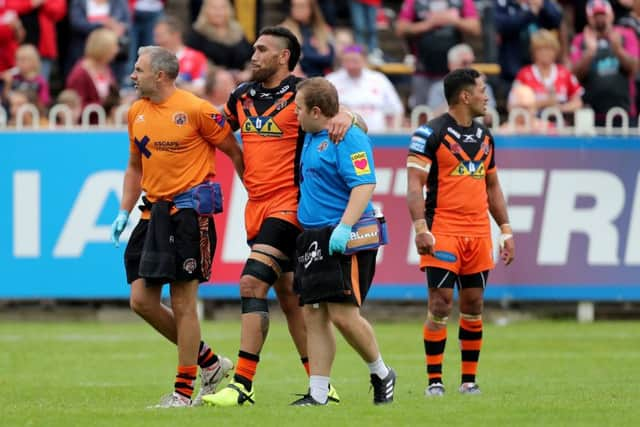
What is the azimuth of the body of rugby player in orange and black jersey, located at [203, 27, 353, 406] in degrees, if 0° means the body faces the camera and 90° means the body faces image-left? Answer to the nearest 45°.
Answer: approximately 45°

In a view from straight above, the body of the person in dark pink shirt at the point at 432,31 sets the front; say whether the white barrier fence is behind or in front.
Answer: in front

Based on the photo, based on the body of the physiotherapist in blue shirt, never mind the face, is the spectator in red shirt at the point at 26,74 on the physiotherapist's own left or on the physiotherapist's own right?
on the physiotherapist's own right

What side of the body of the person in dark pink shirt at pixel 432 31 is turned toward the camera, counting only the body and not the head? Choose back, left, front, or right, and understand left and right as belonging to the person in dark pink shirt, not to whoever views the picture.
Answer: front

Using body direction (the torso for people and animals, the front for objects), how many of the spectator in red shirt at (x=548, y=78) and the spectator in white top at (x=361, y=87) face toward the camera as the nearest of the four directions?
2

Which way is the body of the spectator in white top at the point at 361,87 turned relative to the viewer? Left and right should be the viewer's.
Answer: facing the viewer

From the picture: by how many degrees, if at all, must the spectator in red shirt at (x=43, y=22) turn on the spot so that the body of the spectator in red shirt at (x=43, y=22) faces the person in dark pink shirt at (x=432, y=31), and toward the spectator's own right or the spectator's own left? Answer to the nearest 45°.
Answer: approximately 90° to the spectator's own left

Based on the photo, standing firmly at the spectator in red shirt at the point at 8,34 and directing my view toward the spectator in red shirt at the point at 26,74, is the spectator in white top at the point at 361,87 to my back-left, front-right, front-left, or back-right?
front-left

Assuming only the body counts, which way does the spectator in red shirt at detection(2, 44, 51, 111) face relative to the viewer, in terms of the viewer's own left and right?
facing the viewer and to the left of the viewer

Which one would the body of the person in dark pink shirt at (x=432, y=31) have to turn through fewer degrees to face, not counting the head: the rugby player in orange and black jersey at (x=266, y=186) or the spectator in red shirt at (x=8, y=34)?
the rugby player in orange and black jersey

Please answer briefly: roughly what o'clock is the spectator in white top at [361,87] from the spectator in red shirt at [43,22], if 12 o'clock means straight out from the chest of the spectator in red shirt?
The spectator in white top is roughly at 10 o'clock from the spectator in red shirt.

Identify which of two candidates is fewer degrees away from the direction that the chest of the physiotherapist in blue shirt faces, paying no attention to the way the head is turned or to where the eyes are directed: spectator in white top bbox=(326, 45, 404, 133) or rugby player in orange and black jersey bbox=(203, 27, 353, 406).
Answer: the rugby player in orange and black jersey
